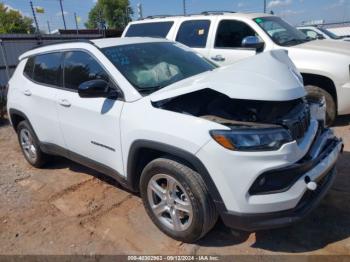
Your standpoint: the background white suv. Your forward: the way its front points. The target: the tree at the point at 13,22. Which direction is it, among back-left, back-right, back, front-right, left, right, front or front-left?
back

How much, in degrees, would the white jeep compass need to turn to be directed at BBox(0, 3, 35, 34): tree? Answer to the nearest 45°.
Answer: approximately 180°

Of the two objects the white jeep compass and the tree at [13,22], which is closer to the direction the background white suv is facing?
the white jeep compass

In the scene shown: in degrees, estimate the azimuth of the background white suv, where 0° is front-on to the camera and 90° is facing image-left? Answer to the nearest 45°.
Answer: approximately 315°

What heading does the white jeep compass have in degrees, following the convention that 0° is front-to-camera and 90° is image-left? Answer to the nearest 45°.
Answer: approximately 315°

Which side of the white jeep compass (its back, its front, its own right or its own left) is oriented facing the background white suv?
left
